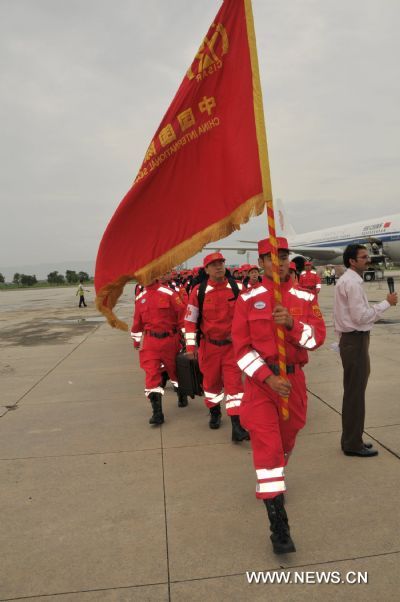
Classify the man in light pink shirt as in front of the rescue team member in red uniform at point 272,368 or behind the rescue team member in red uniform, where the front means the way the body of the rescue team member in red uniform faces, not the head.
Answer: behind

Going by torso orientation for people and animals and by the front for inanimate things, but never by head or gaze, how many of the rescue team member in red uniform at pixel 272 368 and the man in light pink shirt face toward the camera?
1

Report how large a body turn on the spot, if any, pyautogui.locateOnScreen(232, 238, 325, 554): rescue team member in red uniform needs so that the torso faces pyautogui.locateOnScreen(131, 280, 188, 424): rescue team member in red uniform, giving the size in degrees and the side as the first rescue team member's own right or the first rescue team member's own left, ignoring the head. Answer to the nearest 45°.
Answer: approximately 135° to the first rescue team member's own right

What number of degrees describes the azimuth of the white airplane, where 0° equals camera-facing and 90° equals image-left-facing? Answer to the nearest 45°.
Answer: approximately 315°

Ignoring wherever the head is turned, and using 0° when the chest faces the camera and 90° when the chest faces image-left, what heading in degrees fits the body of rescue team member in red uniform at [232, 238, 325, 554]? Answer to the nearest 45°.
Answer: approximately 0°
